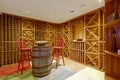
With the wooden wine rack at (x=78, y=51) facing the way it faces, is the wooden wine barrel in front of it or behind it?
in front

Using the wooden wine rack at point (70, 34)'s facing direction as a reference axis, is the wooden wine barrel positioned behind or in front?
in front

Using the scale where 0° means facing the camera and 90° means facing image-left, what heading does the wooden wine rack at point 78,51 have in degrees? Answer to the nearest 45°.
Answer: approximately 45°
